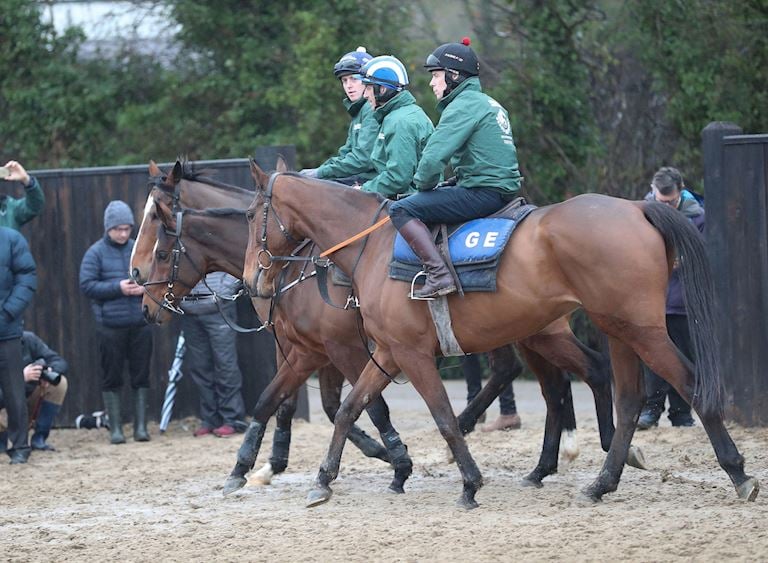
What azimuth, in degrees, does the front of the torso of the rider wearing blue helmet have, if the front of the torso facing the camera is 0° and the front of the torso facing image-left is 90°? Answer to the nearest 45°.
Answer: approximately 90°

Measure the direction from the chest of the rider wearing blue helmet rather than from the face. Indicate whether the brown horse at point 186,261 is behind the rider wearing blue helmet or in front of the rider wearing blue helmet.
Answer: in front

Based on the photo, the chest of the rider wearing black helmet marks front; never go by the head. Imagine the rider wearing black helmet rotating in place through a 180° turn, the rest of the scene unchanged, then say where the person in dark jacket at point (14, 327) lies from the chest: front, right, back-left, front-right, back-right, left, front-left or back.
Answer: back-left

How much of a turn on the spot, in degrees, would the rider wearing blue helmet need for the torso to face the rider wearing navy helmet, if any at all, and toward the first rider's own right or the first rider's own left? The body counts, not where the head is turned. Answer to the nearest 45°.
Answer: approximately 90° to the first rider's own right

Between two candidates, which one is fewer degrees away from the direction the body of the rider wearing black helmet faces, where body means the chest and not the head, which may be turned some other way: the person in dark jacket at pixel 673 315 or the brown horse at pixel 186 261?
the brown horse

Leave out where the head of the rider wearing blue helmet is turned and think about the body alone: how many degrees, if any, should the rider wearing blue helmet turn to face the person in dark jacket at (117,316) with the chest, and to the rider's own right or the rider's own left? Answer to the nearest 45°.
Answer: approximately 45° to the rider's own right

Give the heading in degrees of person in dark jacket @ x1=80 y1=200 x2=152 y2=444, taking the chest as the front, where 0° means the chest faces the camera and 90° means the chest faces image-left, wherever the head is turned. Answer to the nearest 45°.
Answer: approximately 315°

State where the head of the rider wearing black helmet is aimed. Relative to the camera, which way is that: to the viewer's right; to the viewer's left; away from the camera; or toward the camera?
to the viewer's left

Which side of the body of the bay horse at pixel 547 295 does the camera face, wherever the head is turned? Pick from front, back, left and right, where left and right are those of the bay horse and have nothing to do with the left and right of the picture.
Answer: left

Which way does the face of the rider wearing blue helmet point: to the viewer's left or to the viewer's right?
to the viewer's left

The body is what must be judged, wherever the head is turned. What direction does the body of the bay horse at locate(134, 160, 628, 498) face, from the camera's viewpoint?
to the viewer's left

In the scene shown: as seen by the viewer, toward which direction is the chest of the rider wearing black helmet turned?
to the viewer's left
